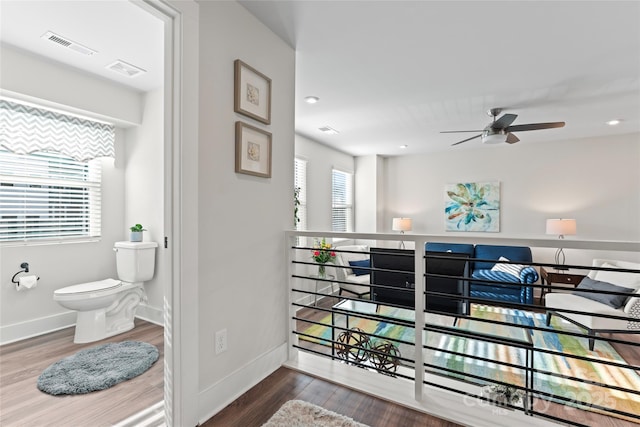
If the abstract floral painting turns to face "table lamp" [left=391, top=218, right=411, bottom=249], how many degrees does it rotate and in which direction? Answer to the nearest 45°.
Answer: approximately 90° to its right

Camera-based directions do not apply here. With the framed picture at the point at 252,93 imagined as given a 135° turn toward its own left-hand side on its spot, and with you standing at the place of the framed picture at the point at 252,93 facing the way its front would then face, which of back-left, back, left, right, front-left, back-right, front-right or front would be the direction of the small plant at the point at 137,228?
front-left

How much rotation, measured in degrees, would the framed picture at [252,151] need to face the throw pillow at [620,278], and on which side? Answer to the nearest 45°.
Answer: approximately 45° to its left

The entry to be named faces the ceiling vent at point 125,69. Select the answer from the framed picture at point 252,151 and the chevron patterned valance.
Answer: the chevron patterned valance

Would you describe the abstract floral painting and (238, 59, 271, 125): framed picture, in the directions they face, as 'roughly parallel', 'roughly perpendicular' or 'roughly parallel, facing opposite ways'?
roughly perpendicular

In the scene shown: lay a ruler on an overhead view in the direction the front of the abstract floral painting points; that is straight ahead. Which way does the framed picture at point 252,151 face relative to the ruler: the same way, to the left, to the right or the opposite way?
to the left

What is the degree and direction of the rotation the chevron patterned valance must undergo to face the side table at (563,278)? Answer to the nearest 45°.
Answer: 0° — it already faces it

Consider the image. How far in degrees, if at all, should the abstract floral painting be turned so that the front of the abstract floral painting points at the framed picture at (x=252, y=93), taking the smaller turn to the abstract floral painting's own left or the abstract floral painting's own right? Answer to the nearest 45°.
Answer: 0° — it already faces it

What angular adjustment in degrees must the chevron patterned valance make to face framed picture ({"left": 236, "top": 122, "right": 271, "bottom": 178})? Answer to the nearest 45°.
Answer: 0° — it already faces it

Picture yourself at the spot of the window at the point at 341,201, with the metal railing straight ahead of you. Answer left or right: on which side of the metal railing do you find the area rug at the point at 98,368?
right

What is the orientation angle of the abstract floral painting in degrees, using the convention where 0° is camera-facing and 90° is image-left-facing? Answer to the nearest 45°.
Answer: approximately 0°

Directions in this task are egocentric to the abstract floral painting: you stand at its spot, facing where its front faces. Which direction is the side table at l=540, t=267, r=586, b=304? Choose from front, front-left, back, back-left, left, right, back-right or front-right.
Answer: front-left

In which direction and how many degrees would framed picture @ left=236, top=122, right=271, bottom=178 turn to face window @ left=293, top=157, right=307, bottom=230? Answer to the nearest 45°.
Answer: approximately 135° to its left

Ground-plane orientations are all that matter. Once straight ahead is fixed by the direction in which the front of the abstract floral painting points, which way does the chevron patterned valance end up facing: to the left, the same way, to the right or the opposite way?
to the left
